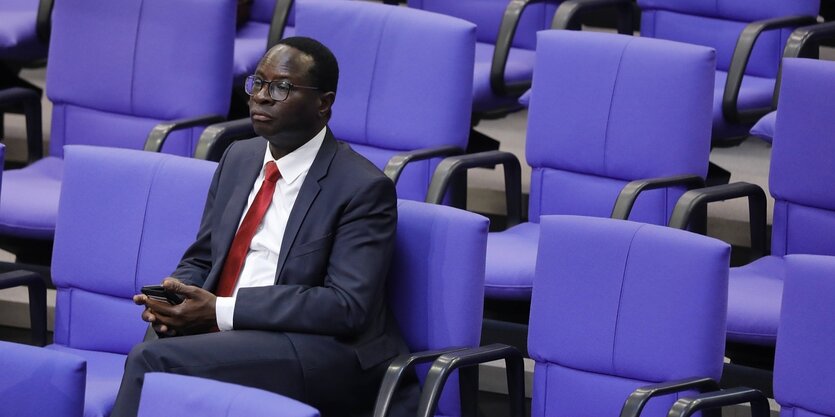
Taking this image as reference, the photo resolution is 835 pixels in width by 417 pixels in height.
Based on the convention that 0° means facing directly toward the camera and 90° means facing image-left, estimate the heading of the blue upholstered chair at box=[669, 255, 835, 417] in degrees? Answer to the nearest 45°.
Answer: approximately 45°

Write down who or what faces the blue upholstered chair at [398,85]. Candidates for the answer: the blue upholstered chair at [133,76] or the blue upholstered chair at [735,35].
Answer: the blue upholstered chair at [735,35]

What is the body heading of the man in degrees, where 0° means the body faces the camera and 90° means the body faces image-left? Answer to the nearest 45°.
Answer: approximately 45°

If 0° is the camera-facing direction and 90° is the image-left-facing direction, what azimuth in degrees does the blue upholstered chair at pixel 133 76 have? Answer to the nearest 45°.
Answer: approximately 45°

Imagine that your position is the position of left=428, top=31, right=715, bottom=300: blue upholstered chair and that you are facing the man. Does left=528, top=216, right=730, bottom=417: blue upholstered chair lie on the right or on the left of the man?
left

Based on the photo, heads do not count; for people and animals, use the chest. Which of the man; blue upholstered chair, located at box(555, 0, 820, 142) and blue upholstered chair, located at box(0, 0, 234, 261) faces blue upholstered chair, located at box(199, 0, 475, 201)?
blue upholstered chair, located at box(555, 0, 820, 142)

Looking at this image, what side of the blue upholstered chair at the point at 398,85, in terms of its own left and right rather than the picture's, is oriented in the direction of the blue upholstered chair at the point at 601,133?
left

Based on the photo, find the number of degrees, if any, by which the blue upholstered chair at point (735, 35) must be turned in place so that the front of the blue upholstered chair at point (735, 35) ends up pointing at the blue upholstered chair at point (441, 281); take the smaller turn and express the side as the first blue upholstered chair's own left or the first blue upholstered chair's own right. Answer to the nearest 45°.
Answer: approximately 45° to the first blue upholstered chair's own left
